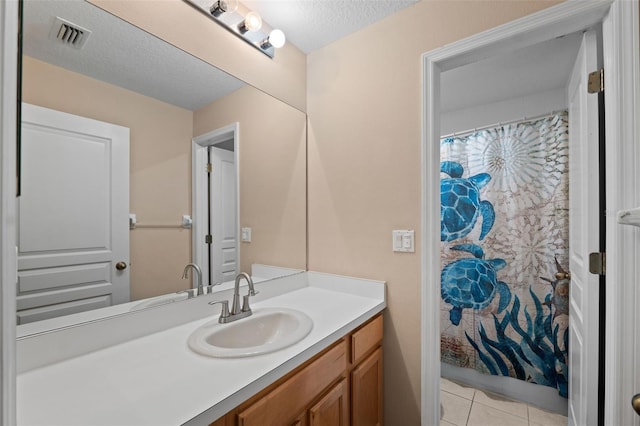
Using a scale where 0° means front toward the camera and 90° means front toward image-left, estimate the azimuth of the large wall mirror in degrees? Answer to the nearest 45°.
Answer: approximately 315°

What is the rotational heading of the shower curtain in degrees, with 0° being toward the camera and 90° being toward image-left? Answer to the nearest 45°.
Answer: approximately 45°

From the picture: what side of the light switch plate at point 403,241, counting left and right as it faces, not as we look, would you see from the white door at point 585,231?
left

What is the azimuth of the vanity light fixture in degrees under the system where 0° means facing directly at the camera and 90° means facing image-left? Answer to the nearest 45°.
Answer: approximately 315°

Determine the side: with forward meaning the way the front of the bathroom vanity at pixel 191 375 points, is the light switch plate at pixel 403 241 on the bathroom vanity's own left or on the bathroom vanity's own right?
on the bathroom vanity's own left

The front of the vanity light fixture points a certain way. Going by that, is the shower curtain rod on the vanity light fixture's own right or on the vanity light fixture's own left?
on the vanity light fixture's own left
